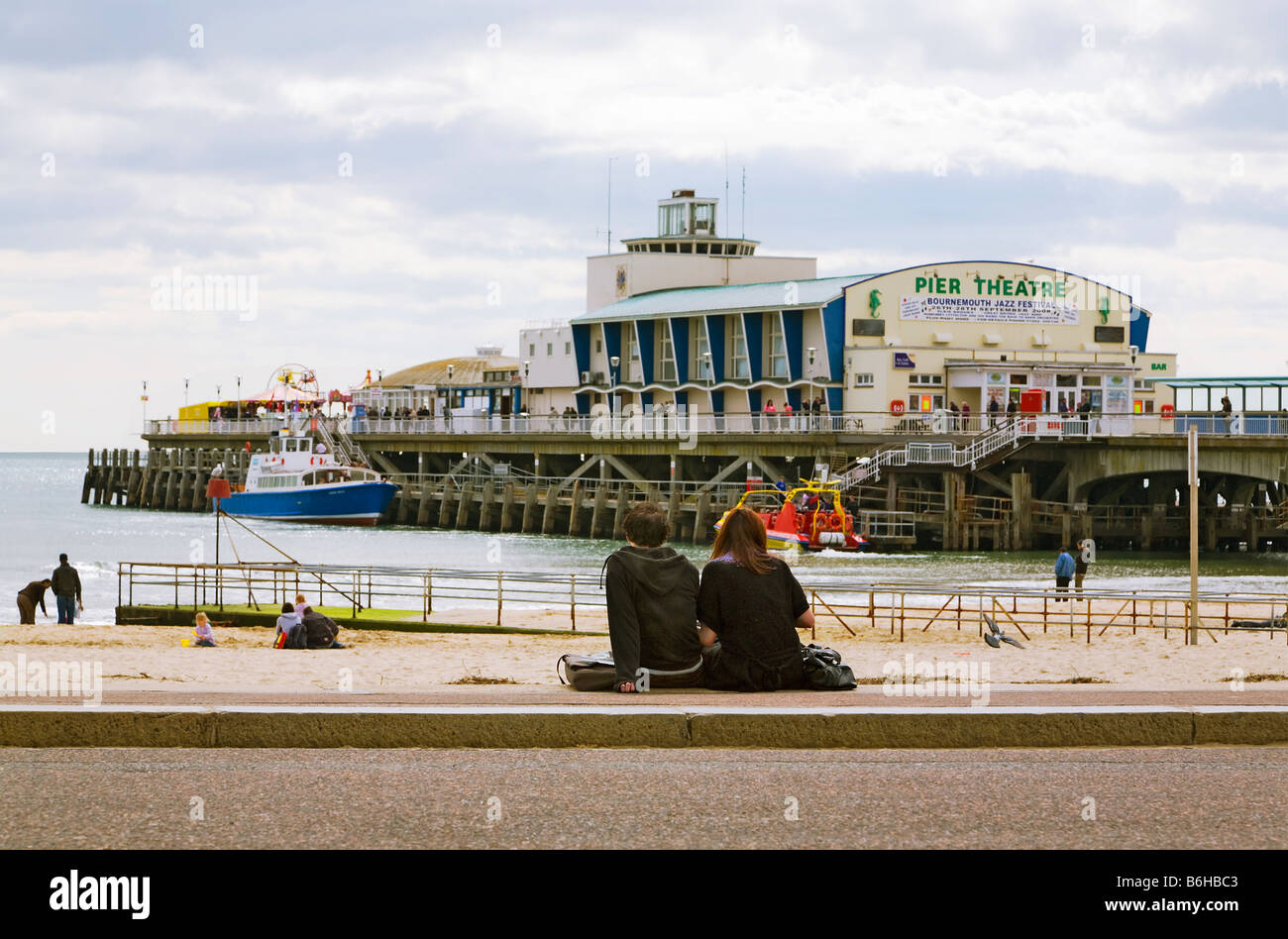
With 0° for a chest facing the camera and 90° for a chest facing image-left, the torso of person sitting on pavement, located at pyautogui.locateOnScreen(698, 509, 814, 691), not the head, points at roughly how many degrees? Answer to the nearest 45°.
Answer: approximately 180°

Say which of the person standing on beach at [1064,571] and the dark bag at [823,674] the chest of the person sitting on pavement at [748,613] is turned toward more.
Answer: the person standing on beach

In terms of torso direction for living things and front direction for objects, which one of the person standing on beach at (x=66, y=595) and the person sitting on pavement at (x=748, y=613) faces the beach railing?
the person sitting on pavement

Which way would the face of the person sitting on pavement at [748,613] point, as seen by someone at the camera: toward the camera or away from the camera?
away from the camera

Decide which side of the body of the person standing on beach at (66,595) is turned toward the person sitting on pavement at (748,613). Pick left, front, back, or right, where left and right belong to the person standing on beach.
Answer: back
